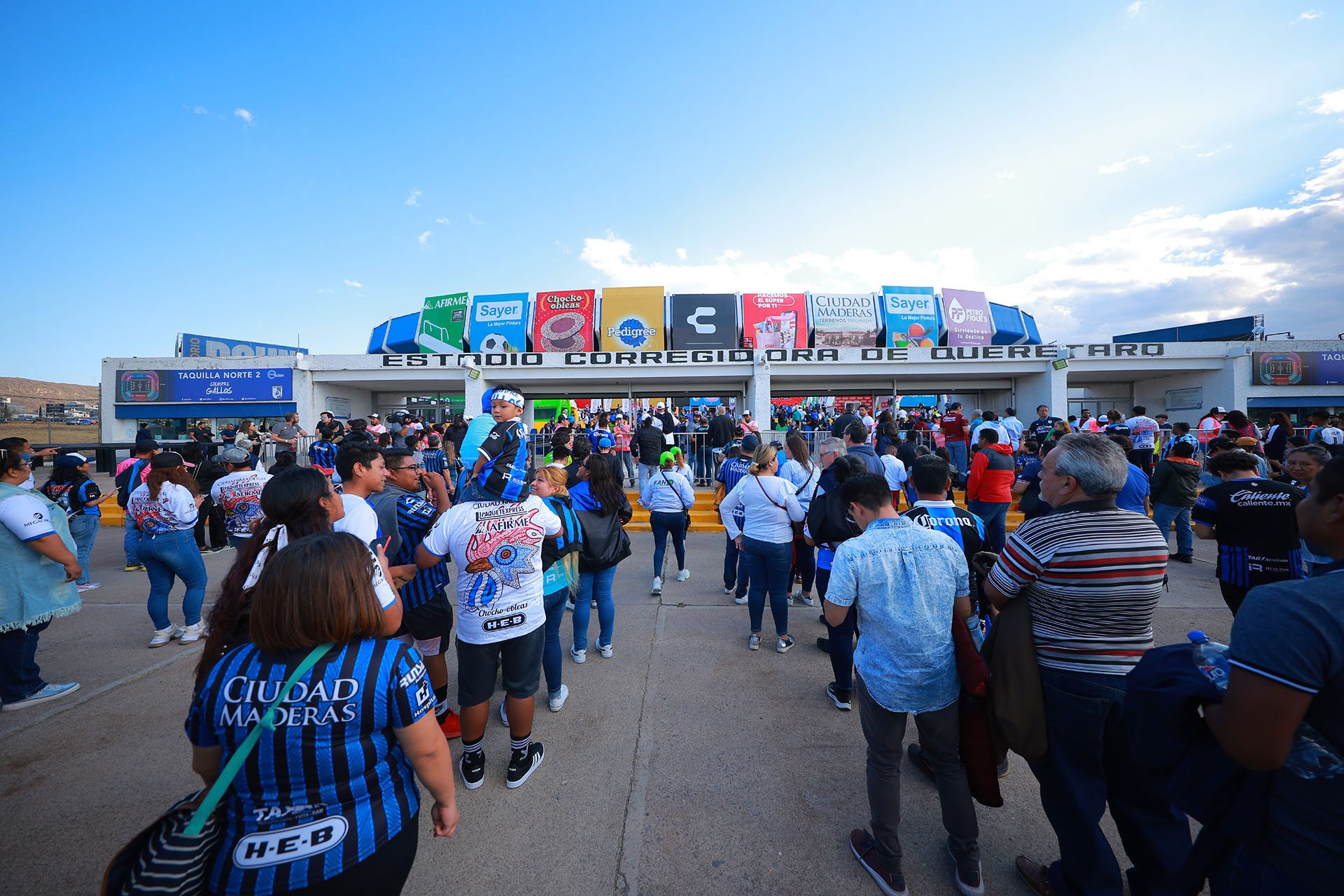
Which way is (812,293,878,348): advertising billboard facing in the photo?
toward the camera

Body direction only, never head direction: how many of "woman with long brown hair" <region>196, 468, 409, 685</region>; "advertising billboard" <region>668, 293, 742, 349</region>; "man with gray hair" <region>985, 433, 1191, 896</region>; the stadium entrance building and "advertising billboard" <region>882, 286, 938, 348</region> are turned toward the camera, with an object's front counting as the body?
3

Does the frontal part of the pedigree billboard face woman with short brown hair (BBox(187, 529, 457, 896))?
yes

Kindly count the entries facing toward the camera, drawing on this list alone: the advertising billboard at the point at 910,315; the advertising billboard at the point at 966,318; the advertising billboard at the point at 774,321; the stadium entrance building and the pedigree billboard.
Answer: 5

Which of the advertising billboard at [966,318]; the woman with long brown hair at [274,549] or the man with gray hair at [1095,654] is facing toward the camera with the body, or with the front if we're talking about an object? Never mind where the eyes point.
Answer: the advertising billboard

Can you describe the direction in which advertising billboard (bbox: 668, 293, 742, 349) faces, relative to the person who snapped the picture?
facing the viewer

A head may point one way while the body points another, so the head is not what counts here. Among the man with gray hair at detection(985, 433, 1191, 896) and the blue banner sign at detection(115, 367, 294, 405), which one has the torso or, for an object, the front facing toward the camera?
the blue banner sign

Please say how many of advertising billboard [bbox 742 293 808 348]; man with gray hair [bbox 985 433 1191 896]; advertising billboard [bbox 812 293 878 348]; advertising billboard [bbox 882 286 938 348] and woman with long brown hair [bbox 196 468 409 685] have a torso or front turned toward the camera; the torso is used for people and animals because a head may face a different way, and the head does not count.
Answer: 3

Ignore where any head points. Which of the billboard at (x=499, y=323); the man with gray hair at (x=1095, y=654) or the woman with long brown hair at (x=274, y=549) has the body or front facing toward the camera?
the billboard

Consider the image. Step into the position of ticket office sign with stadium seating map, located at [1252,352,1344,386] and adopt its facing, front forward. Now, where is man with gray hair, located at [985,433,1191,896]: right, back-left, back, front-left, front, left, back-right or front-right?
front

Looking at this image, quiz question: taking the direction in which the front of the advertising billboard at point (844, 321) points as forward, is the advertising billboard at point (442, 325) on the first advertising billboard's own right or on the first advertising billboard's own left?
on the first advertising billboard's own right

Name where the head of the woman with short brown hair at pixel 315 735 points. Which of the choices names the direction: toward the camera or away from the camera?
away from the camera

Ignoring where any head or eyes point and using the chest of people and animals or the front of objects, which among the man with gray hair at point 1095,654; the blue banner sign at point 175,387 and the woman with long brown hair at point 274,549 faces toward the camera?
the blue banner sign

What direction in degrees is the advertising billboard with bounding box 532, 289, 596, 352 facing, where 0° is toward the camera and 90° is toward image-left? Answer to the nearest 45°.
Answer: approximately 0°

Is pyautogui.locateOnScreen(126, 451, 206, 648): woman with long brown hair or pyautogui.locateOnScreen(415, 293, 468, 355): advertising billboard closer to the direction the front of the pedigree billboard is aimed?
the woman with long brown hair

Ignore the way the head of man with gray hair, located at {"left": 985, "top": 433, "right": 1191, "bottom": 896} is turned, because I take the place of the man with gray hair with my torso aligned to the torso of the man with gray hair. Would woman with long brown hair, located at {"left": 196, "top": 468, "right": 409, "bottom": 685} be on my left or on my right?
on my left

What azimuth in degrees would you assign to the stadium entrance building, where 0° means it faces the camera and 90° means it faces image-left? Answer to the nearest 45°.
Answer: approximately 0°
